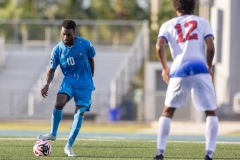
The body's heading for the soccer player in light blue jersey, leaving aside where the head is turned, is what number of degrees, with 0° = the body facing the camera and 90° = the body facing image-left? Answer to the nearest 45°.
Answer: approximately 45°

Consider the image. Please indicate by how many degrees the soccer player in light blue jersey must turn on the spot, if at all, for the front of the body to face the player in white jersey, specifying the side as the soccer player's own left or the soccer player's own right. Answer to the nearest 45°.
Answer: approximately 90° to the soccer player's own left

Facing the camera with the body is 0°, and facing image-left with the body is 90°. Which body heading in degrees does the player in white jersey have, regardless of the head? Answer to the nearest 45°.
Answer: approximately 180°

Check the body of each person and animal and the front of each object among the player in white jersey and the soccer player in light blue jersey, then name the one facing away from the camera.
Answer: the player in white jersey
